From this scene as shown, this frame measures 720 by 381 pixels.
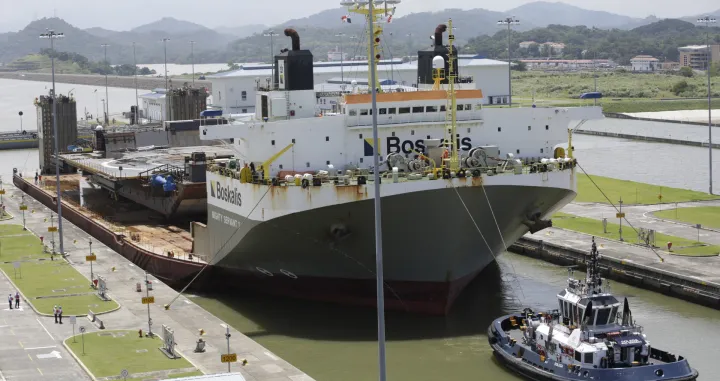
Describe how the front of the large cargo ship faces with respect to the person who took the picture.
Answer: facing the viewer and to the right of the viewer

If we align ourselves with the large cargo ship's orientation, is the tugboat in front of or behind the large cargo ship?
in front
